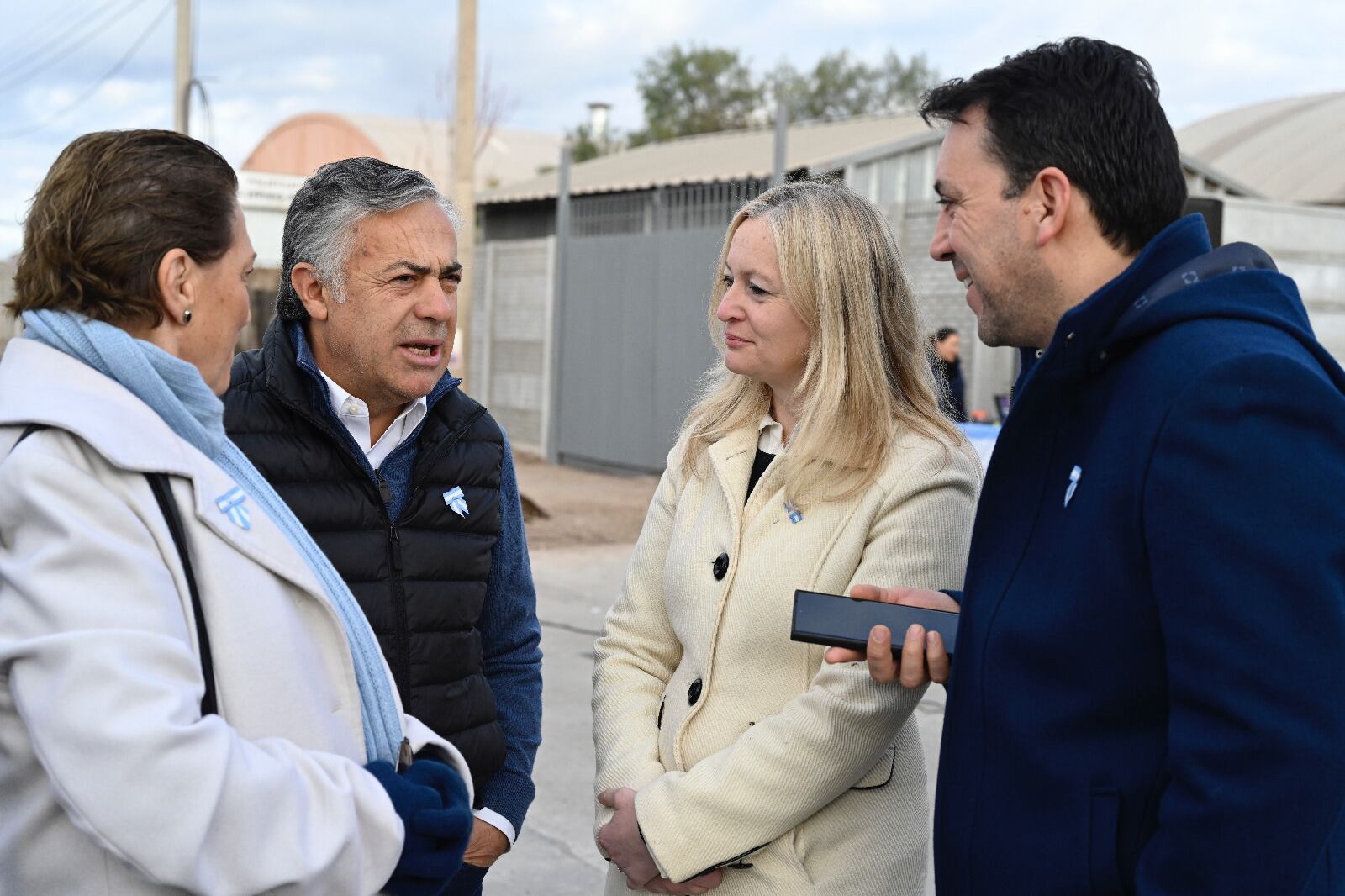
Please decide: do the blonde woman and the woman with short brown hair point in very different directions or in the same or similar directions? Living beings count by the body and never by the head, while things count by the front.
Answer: very different directions

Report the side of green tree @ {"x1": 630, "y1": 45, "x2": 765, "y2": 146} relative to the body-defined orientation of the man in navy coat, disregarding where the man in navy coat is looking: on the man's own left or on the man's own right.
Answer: on the man's own right

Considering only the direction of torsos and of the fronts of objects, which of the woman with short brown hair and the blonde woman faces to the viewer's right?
the woman with short brown hair

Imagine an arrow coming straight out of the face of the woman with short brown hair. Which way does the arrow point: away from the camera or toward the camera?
away from the camera

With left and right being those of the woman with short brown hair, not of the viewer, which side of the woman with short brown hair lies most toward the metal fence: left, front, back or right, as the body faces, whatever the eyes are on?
left

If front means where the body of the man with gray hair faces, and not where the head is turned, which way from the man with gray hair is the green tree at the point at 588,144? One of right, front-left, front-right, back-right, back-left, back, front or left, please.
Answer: back-left

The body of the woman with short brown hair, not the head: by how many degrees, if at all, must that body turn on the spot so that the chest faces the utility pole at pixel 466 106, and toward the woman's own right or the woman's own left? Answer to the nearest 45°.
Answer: approximately 90° to the woman's own left

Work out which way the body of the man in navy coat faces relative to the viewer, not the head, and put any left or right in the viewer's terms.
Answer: facing to the left of the viewer

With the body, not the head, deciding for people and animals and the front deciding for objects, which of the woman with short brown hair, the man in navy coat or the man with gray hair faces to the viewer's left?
the man in navy coat

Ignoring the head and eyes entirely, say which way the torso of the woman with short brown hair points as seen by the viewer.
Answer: to the viewer's right
